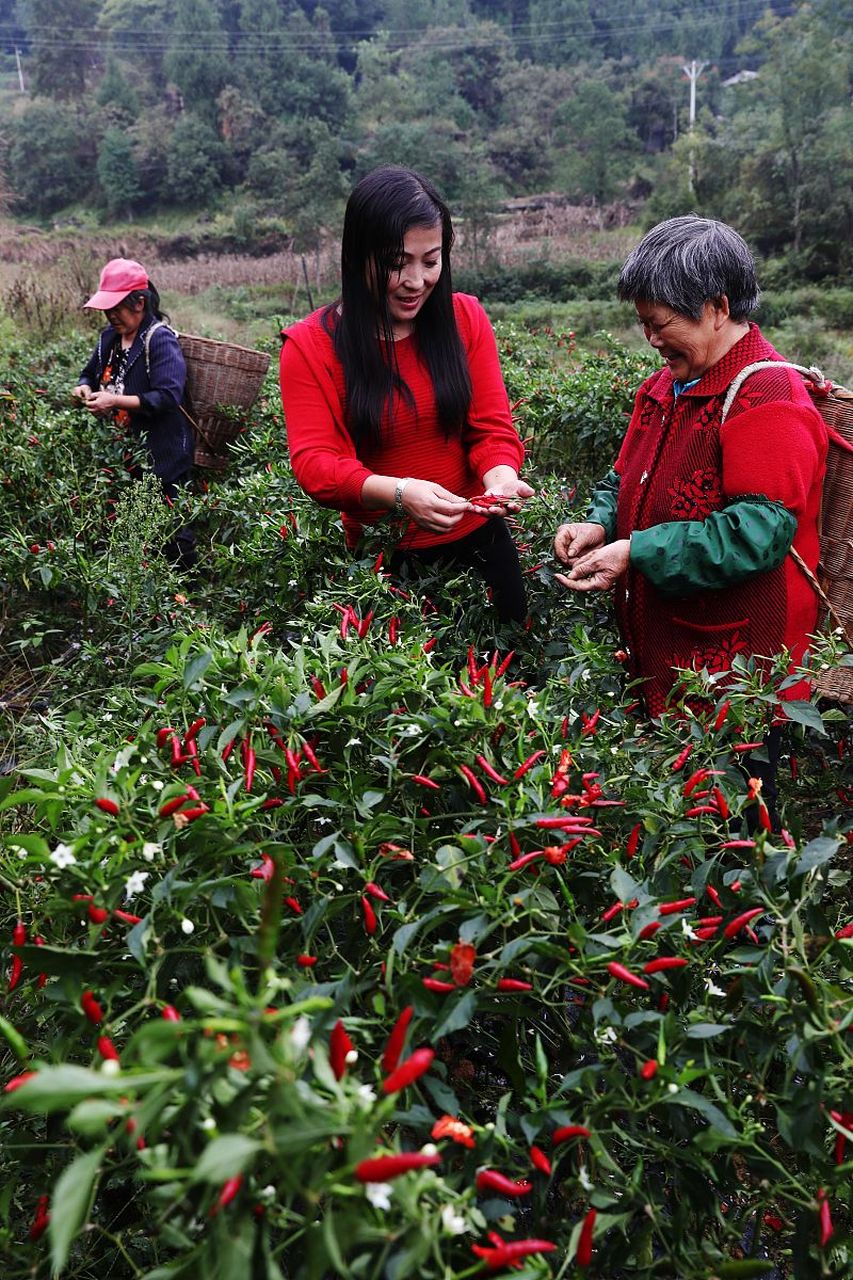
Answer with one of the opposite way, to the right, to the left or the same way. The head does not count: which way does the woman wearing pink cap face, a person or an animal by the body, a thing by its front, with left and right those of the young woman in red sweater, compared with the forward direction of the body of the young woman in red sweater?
to the right

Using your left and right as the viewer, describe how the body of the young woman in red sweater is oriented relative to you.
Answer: facing the viewer and to the right of the viewer

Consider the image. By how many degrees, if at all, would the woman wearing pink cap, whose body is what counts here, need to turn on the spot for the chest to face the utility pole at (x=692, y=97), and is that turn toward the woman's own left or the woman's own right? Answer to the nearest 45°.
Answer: approximately 180°

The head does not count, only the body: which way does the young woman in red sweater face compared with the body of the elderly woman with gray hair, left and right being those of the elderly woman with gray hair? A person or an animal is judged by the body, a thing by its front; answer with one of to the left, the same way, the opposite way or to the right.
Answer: to the left

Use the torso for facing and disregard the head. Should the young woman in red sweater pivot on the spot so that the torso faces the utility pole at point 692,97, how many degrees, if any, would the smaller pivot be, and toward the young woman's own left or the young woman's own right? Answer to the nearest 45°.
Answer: approximately 135° to the young woman's own left

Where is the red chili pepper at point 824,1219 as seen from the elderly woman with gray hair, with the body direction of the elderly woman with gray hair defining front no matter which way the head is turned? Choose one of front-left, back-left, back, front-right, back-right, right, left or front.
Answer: front-left

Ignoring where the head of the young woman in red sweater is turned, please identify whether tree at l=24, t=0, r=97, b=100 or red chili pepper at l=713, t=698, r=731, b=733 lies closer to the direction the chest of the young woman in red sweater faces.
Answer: the red chili pepper

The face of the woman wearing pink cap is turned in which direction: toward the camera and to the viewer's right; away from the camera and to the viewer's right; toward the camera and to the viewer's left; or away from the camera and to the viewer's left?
toward the camera and to the viewer's left

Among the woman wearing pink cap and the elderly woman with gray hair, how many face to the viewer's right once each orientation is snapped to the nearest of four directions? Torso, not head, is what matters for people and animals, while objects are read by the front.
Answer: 0

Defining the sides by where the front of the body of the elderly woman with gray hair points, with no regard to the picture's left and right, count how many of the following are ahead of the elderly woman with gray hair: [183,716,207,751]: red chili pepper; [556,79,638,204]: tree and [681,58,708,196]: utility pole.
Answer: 1

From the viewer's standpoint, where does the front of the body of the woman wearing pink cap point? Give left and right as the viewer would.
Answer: facing the viewer and to the left of the viewer

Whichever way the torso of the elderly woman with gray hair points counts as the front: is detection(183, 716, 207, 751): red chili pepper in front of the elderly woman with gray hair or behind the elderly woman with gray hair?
in front

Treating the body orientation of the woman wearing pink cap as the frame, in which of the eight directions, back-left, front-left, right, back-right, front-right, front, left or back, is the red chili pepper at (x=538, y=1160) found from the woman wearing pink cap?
front-left
